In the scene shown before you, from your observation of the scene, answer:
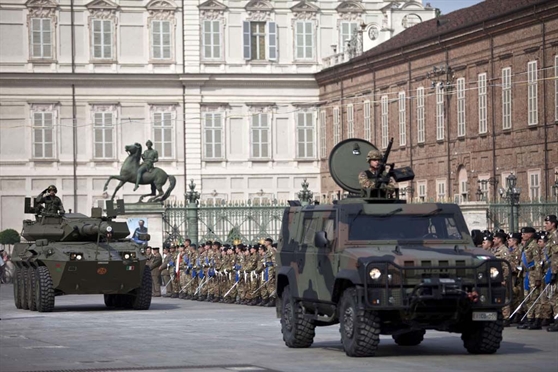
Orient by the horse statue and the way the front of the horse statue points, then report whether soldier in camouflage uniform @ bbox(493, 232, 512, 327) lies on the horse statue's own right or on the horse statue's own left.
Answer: on the horse statue's own left

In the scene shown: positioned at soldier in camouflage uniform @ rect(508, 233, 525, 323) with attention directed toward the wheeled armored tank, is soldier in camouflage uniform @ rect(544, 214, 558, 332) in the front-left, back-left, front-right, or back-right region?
back-left

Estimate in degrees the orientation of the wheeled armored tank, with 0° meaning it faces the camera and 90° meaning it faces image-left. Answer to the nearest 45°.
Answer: approximately 0°

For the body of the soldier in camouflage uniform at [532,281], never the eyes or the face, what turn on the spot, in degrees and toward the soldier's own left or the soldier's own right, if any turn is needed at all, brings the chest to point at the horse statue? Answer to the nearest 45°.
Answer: approximately 45° to the soldier's own right

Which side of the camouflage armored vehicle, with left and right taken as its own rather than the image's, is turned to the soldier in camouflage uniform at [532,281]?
left

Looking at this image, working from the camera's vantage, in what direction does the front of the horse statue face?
facing to the left of the viewer

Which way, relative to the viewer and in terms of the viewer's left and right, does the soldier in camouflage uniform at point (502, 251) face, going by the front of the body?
facing to the left of the viewer

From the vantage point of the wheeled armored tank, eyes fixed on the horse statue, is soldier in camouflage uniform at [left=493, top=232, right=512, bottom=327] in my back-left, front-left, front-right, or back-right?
back-right
